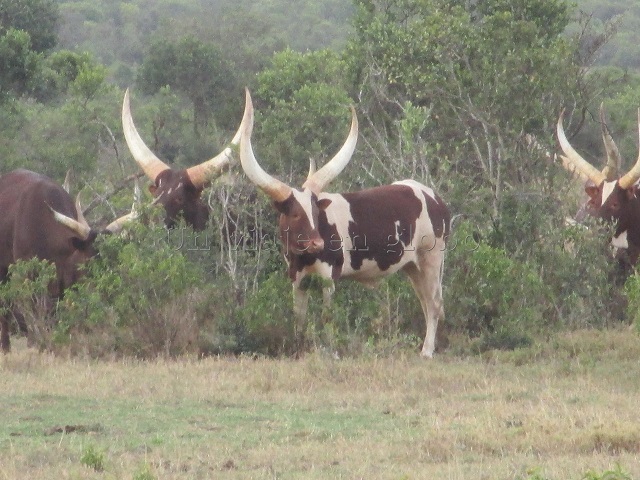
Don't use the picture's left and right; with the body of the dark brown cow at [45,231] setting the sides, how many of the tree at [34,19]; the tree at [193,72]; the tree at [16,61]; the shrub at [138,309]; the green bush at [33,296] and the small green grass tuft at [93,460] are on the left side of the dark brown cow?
3

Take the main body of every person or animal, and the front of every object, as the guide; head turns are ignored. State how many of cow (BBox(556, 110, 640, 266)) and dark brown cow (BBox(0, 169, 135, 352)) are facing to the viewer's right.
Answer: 1

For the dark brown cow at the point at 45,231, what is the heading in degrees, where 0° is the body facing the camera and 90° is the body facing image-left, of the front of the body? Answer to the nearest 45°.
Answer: approximately 270°

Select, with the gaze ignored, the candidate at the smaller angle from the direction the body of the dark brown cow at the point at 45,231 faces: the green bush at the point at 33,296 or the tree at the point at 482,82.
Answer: the tree

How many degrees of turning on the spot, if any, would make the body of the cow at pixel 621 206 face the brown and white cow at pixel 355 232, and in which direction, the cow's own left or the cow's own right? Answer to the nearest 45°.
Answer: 0° — it already faces it

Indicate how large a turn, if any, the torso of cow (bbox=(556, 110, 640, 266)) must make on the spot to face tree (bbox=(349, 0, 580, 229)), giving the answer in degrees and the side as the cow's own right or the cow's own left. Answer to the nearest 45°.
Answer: approximately 90° to the cow's own right

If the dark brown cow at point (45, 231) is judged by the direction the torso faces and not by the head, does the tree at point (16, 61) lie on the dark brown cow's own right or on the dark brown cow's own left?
on the dark brown cow's own left

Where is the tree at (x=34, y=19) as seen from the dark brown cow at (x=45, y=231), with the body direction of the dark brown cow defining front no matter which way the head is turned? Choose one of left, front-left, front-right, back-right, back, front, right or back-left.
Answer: left

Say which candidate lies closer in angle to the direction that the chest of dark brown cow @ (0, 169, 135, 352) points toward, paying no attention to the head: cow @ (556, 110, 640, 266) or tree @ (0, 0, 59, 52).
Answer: the cow
